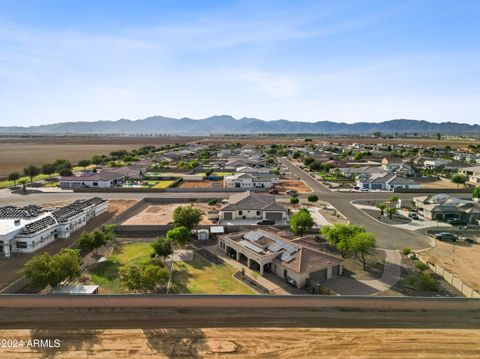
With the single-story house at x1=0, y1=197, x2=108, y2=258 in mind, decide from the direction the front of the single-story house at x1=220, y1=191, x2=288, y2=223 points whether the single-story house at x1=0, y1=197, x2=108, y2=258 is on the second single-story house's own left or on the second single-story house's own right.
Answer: on the second single-story house's own right
